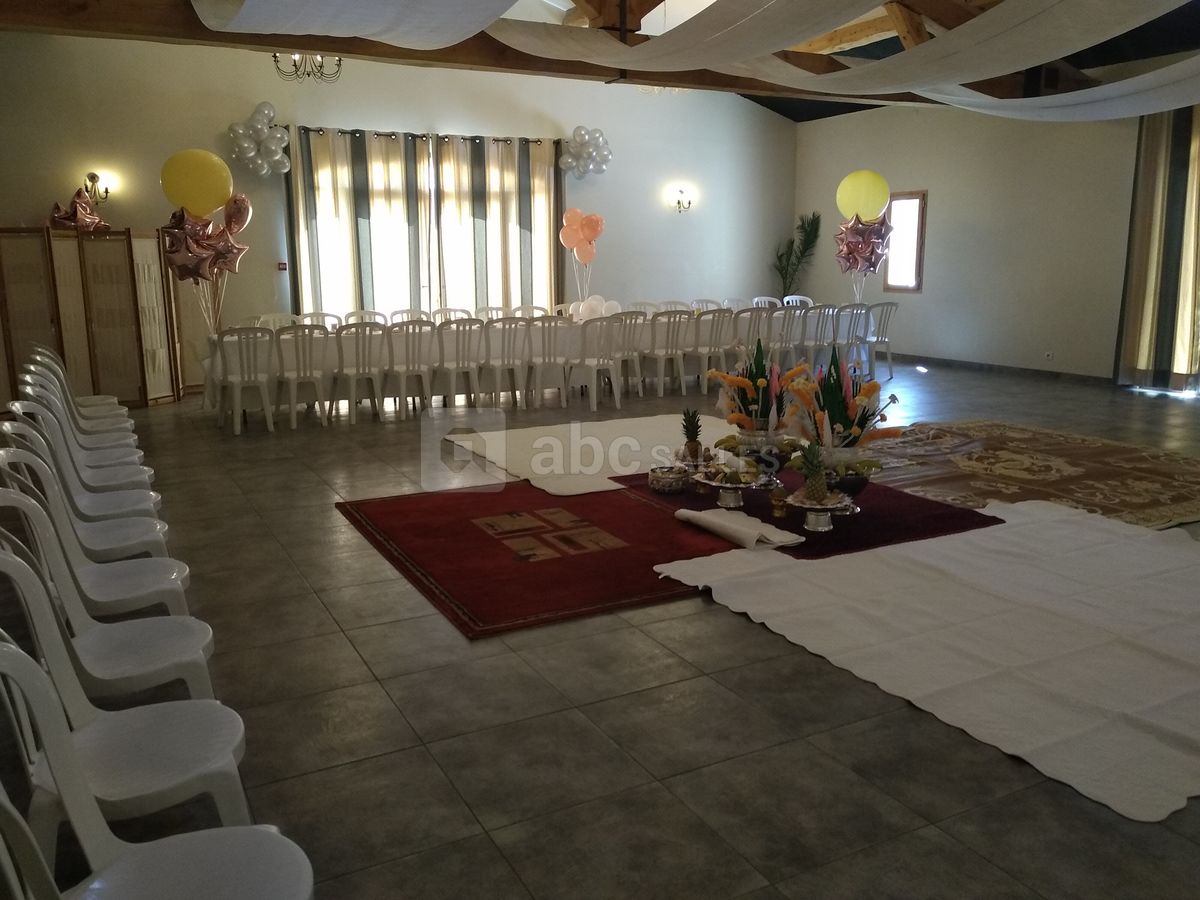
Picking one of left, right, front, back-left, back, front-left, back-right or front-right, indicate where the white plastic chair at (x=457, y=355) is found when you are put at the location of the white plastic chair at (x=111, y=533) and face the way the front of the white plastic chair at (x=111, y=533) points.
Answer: front-left

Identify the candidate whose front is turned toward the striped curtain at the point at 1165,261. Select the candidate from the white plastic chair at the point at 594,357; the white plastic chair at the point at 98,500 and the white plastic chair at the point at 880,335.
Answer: the white plastic chair at the point at 98,500

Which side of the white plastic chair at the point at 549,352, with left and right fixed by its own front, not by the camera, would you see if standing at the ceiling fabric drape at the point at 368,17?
back

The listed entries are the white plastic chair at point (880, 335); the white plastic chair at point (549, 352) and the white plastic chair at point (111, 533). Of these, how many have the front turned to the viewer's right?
1

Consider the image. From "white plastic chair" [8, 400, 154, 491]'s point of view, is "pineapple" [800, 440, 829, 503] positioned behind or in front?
in front

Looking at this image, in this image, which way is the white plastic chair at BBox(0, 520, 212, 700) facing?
to the viewer's right

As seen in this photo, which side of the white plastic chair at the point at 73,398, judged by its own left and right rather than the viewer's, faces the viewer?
right

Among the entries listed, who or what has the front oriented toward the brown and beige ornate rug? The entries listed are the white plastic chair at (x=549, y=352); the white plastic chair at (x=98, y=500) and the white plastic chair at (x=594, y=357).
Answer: the white plastic chair at (x=98, y=500)

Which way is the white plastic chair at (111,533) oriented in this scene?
to the viewer's right

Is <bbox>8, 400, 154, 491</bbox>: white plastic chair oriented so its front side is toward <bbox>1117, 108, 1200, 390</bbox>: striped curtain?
yes

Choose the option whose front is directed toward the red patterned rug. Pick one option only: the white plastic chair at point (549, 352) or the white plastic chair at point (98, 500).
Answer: the white plastic chair at point (98, 500)

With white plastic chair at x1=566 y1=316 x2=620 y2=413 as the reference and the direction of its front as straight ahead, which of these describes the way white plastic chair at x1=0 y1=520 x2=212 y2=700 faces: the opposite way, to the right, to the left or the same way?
to the right

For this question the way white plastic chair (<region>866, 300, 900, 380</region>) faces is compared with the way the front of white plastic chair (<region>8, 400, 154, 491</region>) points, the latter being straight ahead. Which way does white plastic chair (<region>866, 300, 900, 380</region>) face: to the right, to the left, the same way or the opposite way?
to the left

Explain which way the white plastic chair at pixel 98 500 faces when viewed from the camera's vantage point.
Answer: facing to the right of the viewer

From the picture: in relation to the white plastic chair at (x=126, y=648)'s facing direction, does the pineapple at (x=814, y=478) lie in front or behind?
in front

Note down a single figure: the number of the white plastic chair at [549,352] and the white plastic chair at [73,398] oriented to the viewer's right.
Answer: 1

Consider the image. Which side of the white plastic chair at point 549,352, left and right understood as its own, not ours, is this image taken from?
back
